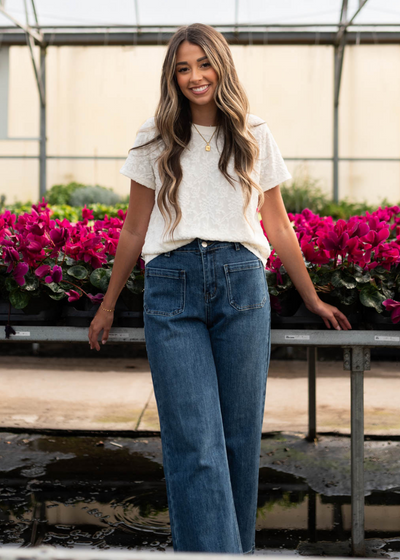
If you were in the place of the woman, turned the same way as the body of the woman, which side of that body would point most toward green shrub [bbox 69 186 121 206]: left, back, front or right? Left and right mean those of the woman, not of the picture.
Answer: back

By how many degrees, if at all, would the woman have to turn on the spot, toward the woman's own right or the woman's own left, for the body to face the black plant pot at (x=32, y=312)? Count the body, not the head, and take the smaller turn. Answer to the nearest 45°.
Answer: approximately 135° to the woman's own right

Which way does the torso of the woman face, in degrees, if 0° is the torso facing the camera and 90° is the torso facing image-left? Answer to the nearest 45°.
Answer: approximately 0°

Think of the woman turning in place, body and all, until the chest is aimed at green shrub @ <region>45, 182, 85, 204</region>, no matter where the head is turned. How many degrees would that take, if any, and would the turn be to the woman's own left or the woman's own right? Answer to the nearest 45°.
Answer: approximately 180°

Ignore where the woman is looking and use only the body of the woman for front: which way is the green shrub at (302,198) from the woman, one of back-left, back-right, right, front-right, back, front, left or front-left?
back

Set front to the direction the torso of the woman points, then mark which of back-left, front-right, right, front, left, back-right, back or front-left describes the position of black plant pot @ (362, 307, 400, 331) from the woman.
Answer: back-left
